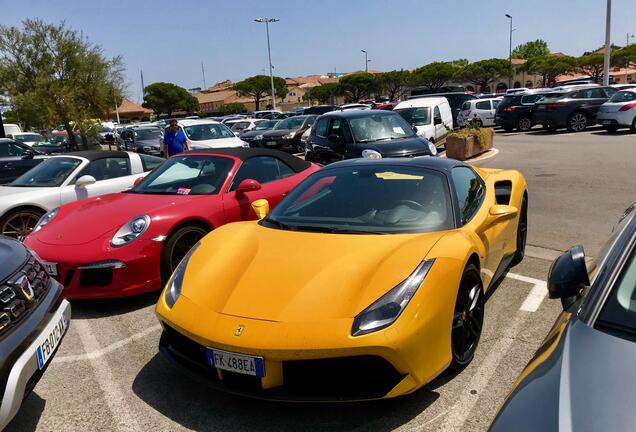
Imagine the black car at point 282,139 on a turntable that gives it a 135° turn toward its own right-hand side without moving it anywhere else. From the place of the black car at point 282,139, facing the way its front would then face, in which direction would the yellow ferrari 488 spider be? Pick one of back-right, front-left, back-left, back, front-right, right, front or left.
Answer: back

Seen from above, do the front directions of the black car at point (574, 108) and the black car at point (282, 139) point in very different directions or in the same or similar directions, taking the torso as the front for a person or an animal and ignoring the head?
very different directions

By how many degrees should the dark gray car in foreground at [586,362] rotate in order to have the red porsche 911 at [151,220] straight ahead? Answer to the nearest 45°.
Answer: approximately 90° to its right

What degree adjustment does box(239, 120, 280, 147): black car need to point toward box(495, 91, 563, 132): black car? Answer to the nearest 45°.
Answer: approximately 135° to its left

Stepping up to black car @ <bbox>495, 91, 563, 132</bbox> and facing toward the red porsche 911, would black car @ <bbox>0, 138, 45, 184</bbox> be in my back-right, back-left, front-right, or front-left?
front-right

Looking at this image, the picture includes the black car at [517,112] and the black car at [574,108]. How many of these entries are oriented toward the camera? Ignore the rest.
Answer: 0

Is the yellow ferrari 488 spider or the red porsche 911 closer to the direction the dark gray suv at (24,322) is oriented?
the yellow ferrari 488 spider

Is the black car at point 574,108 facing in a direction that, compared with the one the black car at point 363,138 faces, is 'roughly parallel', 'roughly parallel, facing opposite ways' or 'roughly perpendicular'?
roughly perpendicular

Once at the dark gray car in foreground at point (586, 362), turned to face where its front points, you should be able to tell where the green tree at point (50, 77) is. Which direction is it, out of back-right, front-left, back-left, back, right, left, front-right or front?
right

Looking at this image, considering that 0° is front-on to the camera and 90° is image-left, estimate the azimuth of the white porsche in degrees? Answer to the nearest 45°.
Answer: approximately 45°

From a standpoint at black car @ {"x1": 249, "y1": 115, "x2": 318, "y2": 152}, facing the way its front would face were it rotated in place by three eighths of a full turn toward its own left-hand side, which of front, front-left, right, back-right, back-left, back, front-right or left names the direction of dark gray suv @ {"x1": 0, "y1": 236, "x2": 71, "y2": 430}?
right

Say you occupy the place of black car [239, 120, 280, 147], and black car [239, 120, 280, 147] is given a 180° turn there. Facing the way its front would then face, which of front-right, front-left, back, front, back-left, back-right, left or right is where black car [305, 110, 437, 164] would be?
back-right

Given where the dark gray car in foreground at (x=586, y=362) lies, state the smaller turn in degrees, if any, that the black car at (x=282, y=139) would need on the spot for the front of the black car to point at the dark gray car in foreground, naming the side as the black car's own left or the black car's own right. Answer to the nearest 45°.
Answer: approximately 45° to the black car's own left

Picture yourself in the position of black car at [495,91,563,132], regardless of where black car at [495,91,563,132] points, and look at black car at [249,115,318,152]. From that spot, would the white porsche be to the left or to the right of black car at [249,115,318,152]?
left

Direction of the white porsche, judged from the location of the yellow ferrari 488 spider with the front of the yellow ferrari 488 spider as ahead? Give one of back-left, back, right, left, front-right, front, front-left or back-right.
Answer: right

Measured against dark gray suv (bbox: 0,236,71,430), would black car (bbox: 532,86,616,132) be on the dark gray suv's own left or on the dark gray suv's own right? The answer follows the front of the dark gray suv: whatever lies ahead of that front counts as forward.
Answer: on the dark gray suv's own left

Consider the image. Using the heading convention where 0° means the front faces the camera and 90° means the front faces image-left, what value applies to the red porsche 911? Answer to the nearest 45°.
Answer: approximately 45°

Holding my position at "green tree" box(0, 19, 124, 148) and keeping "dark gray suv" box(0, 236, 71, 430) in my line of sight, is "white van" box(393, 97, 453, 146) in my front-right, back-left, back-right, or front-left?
front-left
